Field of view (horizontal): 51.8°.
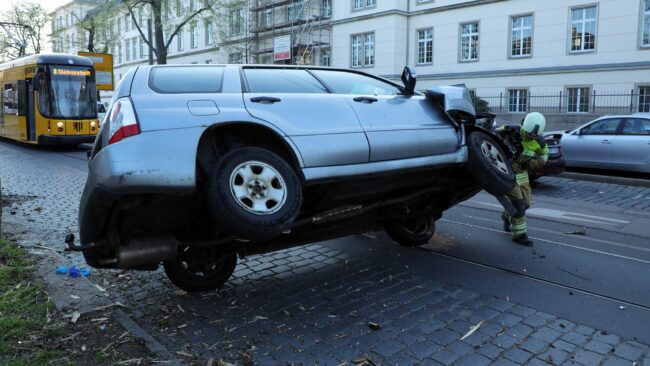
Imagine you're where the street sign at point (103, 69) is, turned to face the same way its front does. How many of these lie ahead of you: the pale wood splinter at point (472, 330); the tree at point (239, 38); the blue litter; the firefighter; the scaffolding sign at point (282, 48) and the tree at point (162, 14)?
3

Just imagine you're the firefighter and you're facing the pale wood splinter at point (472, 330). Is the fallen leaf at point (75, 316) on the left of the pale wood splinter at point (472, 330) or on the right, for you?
right

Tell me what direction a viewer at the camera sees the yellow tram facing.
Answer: facing the viewer and to the right of the viewer

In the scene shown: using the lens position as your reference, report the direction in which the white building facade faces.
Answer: facing the viewer and to the left of the viewer

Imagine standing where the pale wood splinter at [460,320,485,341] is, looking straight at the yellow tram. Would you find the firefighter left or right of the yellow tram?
right

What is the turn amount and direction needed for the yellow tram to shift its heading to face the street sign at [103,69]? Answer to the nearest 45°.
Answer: approximately 135° to its left

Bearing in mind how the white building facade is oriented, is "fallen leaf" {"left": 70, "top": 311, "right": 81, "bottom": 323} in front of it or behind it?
in front

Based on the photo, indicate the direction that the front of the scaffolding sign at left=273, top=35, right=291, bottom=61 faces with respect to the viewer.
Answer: facing the viewer

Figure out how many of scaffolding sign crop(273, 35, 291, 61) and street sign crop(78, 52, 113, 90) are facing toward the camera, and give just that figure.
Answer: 2

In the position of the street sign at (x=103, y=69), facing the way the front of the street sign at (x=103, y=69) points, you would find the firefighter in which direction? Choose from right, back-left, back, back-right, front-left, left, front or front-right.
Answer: front

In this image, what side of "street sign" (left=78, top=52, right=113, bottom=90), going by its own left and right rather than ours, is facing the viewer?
front
